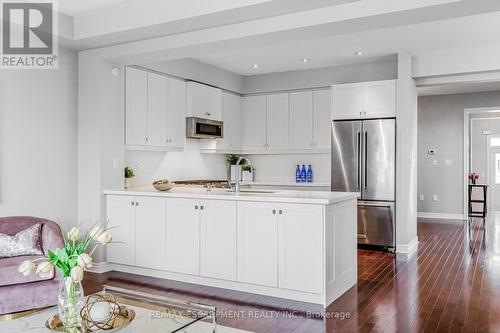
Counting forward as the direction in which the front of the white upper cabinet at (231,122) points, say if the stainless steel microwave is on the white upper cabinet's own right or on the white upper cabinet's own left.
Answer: on the white upper cabinet's own right

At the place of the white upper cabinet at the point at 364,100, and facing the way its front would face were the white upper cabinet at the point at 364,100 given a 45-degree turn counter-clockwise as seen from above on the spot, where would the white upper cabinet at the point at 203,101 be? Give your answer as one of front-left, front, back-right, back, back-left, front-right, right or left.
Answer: back-right

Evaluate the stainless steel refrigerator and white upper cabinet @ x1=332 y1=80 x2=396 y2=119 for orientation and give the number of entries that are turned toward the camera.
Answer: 2

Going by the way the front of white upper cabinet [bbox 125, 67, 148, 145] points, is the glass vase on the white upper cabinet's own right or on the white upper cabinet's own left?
on the white upper cabinet's own right

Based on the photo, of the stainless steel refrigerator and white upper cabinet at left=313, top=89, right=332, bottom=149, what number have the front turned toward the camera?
2
